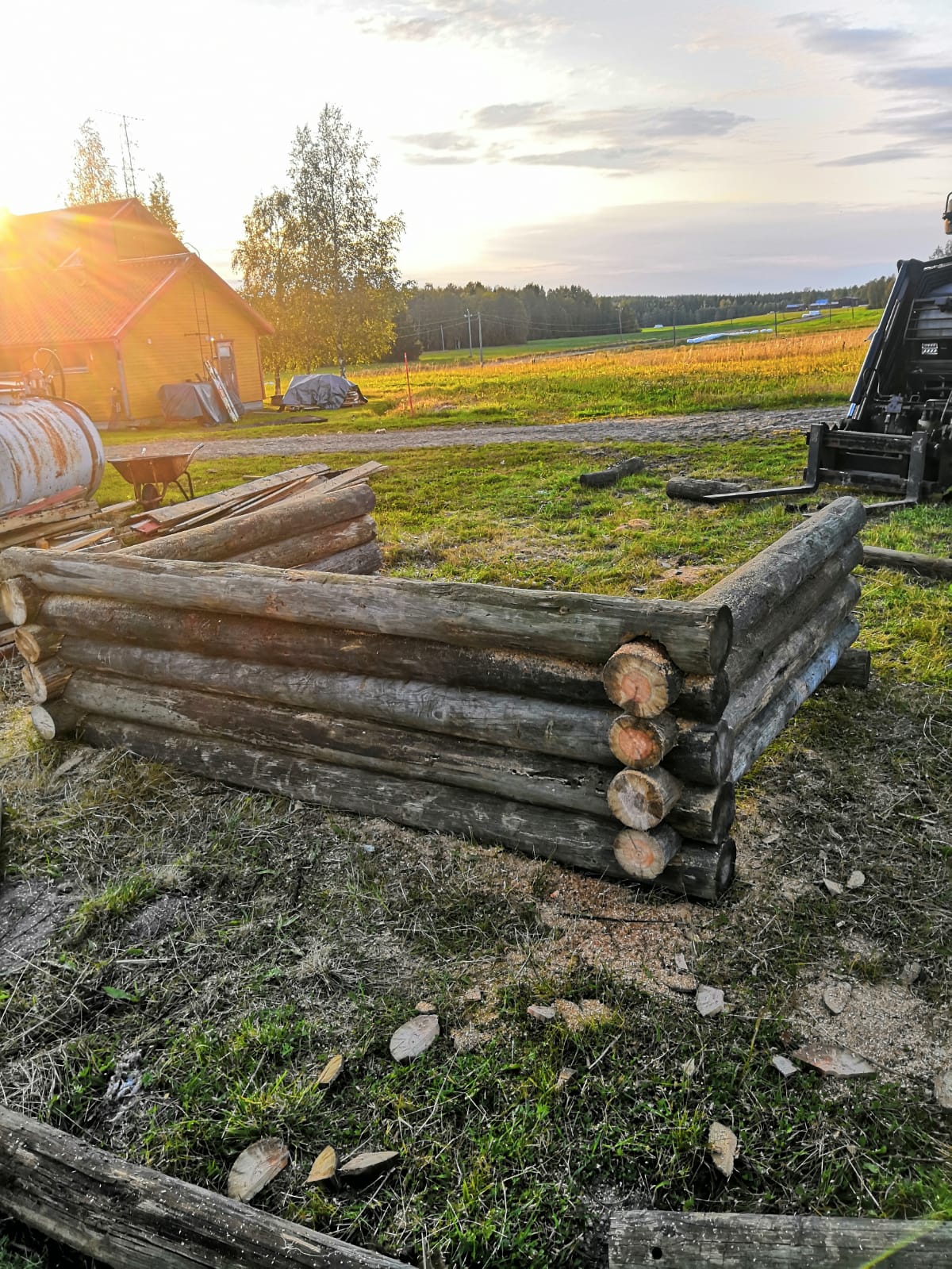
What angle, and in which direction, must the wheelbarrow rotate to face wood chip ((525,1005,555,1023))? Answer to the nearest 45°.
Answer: approximately 45° to its left

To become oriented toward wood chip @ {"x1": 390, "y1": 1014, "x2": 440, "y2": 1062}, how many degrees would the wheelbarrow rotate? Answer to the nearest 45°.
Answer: approximately 45° to its left

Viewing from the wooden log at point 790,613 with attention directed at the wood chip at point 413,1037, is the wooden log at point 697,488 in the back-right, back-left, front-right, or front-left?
back-right

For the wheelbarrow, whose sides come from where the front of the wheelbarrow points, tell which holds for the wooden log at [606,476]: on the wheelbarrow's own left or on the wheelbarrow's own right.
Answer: on the wheelbarrow's own left

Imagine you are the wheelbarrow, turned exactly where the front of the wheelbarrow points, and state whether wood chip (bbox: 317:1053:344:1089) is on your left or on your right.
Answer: on your left

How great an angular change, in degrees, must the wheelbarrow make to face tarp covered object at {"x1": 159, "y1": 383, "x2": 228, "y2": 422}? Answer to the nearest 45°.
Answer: approximately 135° to its right
